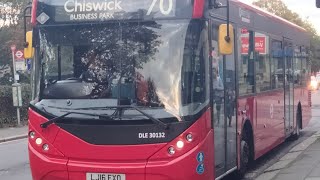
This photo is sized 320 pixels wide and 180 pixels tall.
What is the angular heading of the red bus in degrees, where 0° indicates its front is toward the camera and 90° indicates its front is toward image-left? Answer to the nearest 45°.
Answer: approximately 45°
